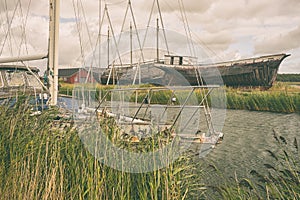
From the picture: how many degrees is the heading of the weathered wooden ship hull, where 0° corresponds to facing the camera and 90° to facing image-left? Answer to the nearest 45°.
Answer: approximately 270°
